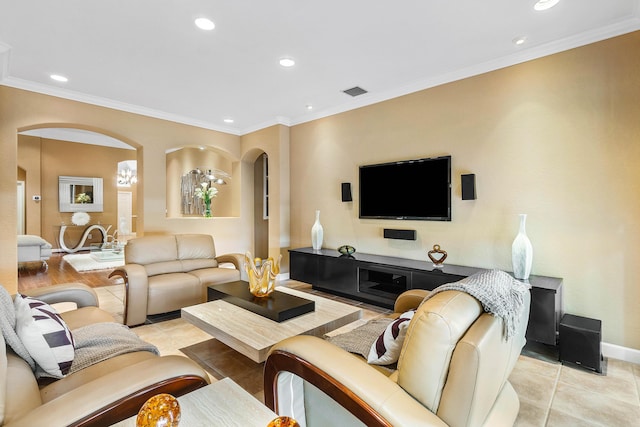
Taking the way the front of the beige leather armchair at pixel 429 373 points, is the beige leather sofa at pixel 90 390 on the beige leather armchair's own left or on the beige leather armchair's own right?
on the beige leather armchair's own left

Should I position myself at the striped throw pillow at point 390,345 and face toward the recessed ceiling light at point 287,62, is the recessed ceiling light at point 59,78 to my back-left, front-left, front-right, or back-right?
front-left

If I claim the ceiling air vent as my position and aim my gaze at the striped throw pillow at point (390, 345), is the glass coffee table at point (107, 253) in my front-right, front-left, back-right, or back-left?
back-right

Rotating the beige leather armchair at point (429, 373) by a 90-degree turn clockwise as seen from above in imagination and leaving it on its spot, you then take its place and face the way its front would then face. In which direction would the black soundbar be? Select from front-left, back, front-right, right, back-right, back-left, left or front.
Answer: front-left

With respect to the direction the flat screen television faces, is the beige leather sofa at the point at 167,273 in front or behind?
in front

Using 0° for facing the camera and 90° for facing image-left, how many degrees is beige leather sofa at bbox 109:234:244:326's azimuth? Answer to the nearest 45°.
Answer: approximately 315°

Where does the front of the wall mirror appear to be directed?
toward the camera

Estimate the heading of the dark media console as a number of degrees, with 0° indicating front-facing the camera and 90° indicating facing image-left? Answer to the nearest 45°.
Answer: approximately 45°

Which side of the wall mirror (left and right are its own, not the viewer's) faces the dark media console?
front

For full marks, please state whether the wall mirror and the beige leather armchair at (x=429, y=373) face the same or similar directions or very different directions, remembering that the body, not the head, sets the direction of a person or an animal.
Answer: very different directions

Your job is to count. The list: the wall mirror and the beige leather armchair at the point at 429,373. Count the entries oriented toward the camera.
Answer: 1

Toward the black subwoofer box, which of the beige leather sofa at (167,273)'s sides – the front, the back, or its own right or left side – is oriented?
front

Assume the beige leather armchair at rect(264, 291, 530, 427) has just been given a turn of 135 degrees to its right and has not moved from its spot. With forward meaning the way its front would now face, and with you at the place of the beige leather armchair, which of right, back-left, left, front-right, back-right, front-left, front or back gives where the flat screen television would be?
left

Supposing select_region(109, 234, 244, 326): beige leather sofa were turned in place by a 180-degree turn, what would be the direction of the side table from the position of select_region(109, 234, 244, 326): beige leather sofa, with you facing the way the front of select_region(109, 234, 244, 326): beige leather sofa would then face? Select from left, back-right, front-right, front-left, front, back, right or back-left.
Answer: back-left

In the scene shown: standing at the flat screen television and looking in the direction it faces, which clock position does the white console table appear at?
The white console table is roughly at 2 o'clock from the flat screen television.
